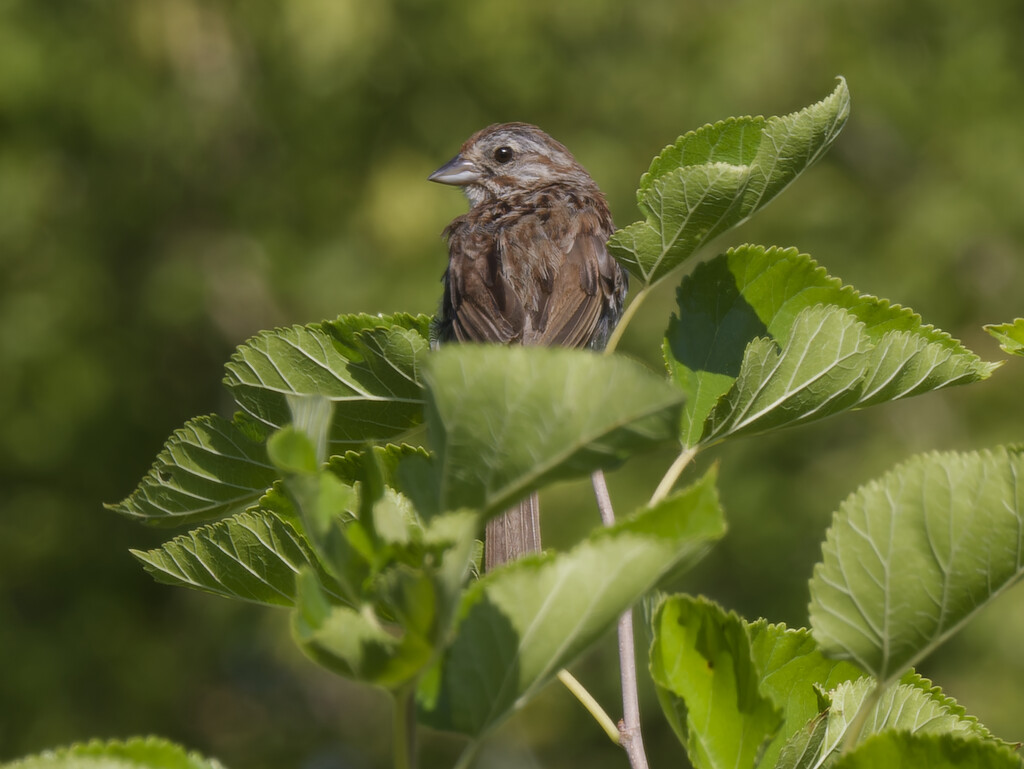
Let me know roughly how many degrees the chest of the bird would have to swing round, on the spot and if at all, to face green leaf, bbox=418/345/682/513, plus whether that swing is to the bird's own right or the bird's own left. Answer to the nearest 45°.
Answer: approximately 180°

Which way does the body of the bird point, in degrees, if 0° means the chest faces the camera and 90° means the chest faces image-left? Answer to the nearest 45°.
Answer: approximately 180°

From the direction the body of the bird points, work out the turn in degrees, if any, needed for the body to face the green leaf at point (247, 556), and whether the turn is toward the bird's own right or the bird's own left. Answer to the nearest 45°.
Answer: approximately 90° to the bird's own left

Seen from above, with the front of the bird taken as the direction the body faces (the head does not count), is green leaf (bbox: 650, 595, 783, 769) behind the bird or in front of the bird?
behind

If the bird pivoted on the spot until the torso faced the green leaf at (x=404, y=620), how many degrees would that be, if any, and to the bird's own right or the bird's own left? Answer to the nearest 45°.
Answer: approximately 180°

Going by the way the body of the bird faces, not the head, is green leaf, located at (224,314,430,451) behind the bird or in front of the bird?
behind

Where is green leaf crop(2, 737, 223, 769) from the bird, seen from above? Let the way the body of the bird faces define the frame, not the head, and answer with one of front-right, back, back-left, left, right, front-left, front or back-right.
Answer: back
